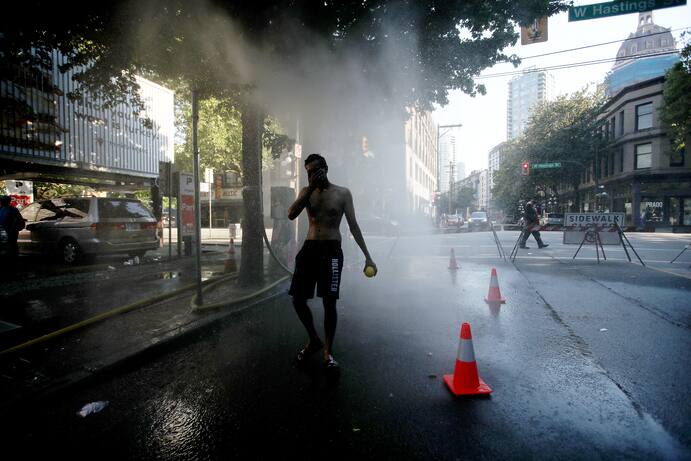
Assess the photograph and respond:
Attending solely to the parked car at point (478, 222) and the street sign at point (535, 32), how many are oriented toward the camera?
2

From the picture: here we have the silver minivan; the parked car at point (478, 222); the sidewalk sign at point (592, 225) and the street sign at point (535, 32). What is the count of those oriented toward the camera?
3

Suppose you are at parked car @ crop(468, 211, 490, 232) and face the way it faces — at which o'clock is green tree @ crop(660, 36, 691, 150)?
The green tree is roughly at 11 o'clock from the parked car.

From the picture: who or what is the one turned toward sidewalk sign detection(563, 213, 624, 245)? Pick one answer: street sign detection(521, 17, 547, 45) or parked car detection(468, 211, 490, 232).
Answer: the parked car

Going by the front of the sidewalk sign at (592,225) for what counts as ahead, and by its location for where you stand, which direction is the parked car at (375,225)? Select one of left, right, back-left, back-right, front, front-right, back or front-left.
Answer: back-right

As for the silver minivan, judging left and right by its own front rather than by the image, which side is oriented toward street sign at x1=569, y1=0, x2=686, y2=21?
back

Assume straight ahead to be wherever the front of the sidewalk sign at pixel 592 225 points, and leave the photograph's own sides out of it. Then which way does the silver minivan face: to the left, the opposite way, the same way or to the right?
to the right

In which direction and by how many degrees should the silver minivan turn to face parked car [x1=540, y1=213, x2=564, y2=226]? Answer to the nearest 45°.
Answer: approximately 135° to its right

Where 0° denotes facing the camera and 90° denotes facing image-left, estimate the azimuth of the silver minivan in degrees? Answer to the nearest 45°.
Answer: approximately 135°

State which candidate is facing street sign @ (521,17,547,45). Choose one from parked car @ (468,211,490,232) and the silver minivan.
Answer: the parked car

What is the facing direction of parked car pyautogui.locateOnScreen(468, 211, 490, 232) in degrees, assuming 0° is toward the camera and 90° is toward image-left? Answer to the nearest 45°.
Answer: approximately 0°

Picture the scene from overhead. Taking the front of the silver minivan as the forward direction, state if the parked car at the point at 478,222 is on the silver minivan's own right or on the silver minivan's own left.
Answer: on the silver minivan's own right
